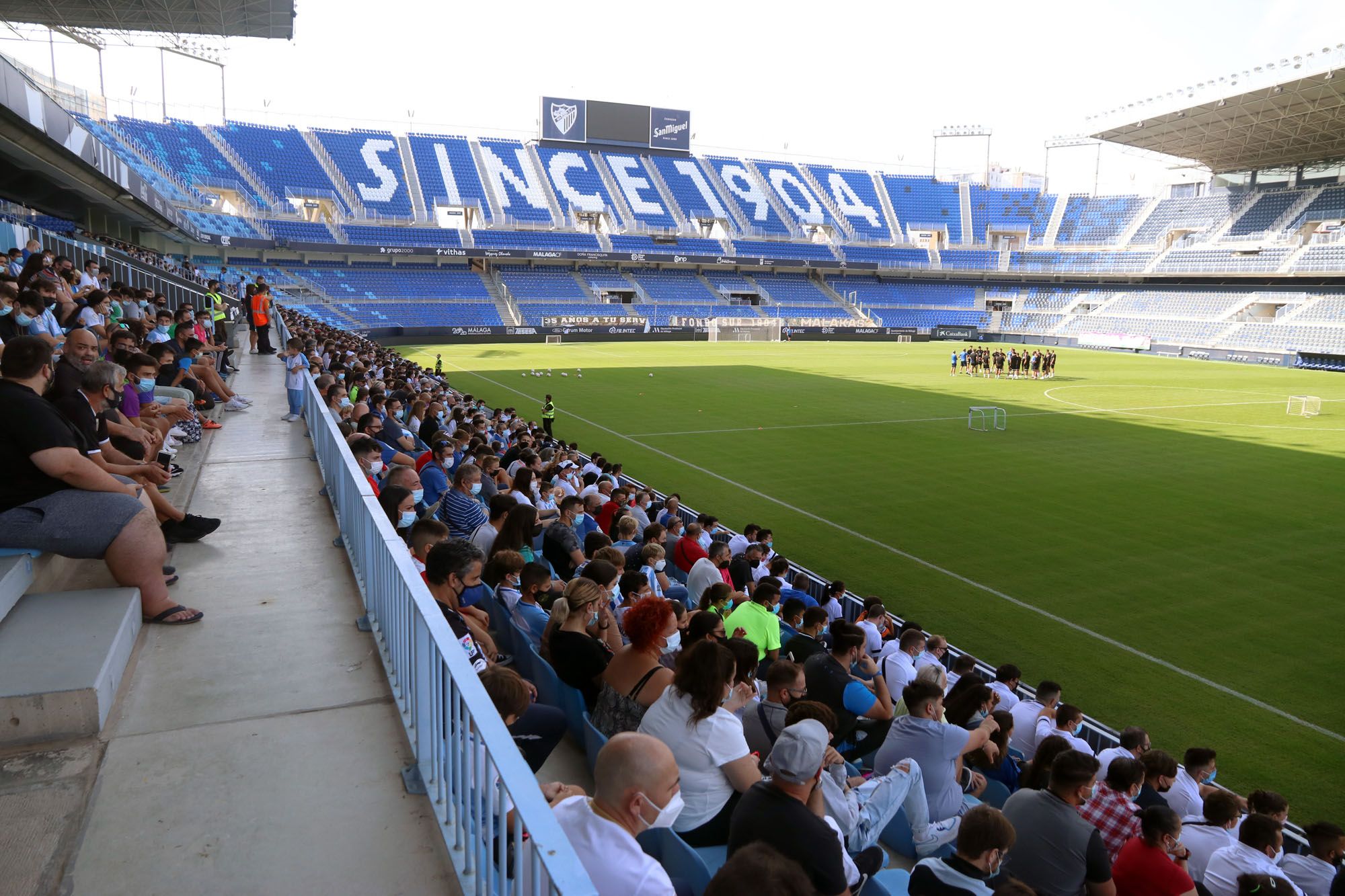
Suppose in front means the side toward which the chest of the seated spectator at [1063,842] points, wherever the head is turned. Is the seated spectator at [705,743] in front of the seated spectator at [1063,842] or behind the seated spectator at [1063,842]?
behind

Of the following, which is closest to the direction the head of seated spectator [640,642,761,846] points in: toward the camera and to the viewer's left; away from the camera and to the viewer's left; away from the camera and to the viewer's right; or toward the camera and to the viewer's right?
away from the camera and to the viewer's right

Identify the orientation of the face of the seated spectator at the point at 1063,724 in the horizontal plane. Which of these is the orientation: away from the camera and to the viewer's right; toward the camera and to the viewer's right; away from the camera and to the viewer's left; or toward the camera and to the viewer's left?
away from the camera and to the viewer's right

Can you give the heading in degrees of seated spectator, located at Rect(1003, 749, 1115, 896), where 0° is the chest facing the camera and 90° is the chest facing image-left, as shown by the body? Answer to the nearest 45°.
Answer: approximately 225°

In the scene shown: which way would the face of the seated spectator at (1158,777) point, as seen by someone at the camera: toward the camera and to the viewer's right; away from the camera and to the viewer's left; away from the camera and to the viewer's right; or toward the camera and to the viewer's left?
away from the camera and to the viewer's right

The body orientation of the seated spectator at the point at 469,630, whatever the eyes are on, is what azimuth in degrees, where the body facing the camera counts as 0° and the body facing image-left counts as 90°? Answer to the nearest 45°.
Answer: approximately 270°

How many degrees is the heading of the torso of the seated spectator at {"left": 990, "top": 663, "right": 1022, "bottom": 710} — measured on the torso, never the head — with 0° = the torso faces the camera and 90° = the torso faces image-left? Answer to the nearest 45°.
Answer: approximately 225°

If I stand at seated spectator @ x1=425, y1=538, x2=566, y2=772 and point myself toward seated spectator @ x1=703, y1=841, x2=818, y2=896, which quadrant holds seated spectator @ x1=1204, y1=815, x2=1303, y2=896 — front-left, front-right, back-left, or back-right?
front-left

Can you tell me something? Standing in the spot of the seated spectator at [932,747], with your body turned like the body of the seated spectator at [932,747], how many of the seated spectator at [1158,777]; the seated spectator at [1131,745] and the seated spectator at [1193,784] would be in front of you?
3

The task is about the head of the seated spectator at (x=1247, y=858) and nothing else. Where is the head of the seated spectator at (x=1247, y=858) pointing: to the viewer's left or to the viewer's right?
to the viewer's right

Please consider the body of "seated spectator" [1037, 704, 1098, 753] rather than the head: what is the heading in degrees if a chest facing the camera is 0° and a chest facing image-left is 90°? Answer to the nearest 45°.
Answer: approximately 225°

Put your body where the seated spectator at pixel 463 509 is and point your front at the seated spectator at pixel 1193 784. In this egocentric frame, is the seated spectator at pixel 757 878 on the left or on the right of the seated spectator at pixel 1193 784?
right

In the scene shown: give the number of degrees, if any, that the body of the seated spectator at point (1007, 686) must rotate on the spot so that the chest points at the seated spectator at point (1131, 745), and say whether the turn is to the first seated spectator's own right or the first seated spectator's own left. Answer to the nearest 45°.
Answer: approximately 90° to the first seated spectator's own right

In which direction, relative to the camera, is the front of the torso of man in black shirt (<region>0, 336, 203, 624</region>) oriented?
to the viewer's right

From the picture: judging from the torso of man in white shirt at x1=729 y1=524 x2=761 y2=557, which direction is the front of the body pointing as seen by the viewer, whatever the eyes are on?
to the viewer's right

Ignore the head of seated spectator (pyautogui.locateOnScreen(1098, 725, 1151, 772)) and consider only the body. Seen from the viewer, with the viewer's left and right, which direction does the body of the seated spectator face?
facing away from the viewer and to the right of the viewer
